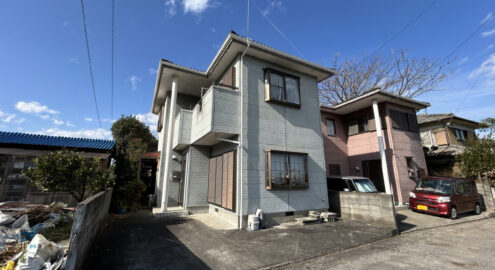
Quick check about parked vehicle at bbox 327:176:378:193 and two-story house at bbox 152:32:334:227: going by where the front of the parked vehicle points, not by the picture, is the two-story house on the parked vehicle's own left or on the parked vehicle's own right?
on the parked vehicle's own right

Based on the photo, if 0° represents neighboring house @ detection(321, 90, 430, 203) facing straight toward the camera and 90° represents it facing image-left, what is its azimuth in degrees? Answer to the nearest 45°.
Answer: approximately 45°

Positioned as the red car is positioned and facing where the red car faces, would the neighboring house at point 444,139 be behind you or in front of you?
behind

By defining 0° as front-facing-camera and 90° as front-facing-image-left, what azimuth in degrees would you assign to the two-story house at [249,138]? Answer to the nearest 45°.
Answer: approximately 45°

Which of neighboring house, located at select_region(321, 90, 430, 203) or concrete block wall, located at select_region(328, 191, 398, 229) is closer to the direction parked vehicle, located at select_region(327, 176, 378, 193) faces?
the concrete block wall

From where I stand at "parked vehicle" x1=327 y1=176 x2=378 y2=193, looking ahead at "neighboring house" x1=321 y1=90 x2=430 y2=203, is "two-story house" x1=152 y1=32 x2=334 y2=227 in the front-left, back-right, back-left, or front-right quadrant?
back-left

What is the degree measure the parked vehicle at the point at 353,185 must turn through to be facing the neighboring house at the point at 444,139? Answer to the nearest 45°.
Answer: approximately 90° to its left

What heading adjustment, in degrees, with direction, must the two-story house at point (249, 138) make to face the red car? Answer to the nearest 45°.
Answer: approximately 135° to its left

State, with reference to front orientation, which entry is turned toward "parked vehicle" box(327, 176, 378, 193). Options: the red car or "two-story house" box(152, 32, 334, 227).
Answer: the red car
